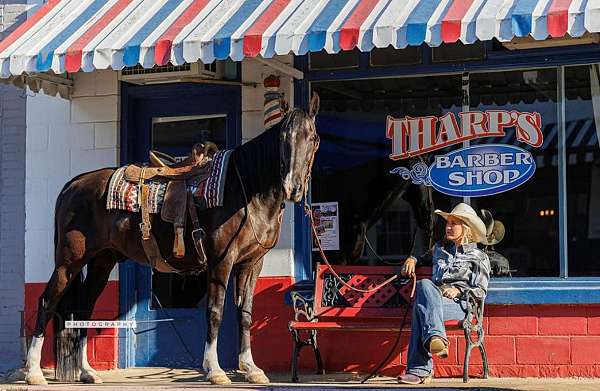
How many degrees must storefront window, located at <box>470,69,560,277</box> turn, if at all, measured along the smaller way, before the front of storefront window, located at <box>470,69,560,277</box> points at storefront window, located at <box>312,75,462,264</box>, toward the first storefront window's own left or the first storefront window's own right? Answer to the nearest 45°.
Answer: approximately 90° to the first storefront window's own right

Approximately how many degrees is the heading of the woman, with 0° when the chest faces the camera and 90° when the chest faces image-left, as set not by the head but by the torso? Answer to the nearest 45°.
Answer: approximately 45°

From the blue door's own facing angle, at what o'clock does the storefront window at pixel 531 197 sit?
The storefront window is roughly at 10 o'clock from the blue door.

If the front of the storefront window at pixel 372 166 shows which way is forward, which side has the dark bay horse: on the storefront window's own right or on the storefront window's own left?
on the storefront window's own right

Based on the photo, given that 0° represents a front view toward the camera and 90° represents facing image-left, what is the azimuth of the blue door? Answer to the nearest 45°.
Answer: approximately 0°
